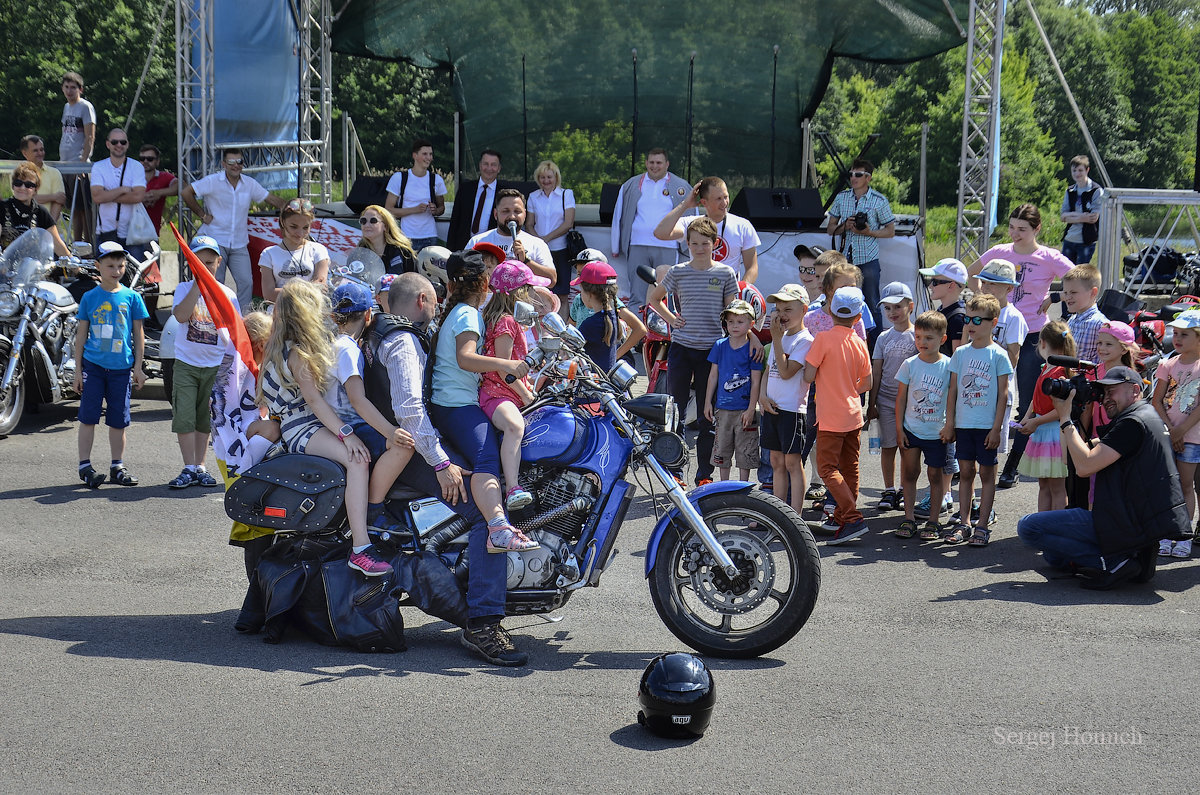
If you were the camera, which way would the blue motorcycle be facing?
facing to the right of the viewer

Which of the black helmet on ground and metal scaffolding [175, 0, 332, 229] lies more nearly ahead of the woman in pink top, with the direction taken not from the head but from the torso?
the black helmet on ground

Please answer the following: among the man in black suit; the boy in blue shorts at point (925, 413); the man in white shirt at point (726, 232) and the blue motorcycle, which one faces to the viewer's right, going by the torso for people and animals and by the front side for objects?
the blue motorcycle

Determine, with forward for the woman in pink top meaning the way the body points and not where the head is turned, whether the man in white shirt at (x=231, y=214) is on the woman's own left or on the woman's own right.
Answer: on the woman's own right

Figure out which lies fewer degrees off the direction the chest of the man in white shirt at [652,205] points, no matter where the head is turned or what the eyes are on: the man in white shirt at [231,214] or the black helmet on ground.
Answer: the black helmet on ground

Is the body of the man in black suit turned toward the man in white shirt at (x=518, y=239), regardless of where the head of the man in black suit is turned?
yes

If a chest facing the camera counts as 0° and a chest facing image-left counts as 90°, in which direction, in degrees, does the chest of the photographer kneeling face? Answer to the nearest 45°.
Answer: approximately 90°

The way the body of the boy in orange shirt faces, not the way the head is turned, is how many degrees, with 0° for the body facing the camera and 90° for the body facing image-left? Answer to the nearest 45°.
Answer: approximately 225°

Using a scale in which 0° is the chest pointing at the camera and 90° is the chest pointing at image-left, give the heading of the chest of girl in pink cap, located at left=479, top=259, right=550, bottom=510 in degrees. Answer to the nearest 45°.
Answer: approximately 270°
